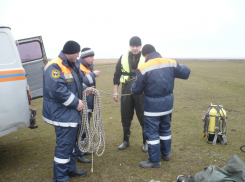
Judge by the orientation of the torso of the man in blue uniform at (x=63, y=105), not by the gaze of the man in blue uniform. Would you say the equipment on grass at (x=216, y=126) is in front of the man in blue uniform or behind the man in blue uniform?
in front

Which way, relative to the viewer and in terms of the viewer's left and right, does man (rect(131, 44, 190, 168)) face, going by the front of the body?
facing away from the viewer and to the left of the viewer

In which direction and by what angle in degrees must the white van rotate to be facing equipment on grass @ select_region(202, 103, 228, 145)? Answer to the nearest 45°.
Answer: approximately 135° to its left

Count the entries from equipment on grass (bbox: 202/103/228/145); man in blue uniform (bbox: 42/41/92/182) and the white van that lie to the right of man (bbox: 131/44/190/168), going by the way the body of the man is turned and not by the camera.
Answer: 1
